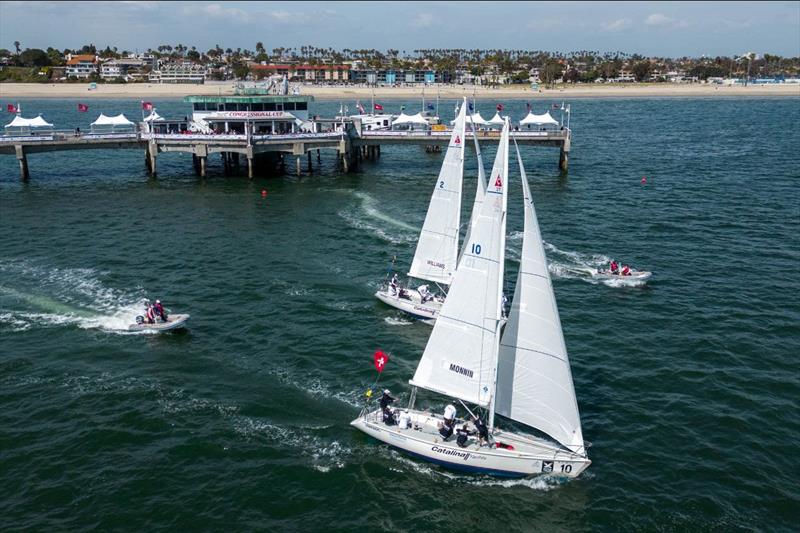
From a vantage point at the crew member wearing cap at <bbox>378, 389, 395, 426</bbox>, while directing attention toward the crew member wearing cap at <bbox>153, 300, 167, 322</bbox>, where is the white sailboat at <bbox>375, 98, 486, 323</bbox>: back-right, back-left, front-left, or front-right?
front-right

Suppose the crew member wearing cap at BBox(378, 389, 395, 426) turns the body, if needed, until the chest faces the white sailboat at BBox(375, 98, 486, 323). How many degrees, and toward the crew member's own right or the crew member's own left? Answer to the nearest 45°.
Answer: approximately 90° to the crew member's own left

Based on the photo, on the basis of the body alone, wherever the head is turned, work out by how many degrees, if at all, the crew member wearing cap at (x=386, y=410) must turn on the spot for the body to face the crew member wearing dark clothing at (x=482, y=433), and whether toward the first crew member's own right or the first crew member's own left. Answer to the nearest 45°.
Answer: approximately 45° to the first crew member's own right

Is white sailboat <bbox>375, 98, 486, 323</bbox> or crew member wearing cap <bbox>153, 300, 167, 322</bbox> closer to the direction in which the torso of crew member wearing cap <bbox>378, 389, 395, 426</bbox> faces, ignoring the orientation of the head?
the white sailboat

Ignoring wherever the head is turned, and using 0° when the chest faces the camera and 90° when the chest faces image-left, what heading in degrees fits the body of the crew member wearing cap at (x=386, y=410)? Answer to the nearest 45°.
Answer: approximately 270°

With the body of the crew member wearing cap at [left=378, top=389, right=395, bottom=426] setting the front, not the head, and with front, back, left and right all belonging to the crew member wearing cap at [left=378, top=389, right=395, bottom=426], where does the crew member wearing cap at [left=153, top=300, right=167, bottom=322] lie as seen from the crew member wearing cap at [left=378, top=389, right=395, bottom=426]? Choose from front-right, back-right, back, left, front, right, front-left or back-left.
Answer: back-left
